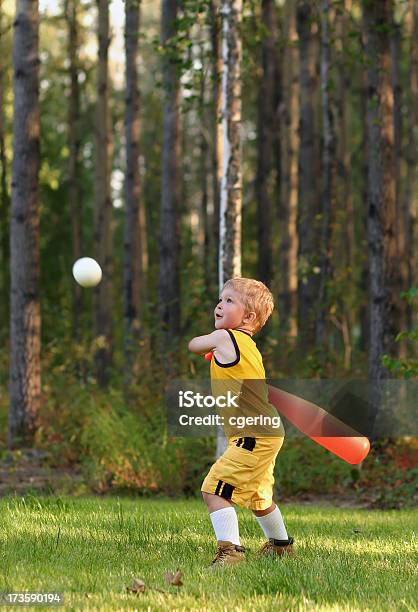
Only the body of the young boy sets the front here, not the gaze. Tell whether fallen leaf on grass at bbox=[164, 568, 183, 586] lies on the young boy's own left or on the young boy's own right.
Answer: on the young boy's own left

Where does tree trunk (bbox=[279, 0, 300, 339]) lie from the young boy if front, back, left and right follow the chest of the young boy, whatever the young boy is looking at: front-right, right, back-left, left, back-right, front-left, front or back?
right

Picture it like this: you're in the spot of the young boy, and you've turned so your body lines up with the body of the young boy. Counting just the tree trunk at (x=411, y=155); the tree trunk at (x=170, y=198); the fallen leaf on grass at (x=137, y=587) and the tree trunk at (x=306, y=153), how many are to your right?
3

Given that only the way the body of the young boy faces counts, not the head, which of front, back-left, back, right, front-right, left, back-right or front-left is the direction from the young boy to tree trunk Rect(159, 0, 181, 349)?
right

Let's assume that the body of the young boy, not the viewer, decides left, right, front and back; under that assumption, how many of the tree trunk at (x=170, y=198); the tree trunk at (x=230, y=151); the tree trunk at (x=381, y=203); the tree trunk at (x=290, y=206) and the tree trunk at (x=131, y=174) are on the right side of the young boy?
5

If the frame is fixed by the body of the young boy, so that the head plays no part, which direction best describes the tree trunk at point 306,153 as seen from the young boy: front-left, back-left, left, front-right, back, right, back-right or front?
right

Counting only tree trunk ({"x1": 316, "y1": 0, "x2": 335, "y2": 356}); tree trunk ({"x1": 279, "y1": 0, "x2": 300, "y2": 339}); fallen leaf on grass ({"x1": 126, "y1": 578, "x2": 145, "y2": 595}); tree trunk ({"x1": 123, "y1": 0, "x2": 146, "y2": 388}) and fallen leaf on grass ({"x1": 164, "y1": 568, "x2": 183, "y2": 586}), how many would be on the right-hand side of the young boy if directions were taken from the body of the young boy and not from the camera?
3

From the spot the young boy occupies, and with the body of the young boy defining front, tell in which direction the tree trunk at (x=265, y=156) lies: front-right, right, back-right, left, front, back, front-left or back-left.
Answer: right

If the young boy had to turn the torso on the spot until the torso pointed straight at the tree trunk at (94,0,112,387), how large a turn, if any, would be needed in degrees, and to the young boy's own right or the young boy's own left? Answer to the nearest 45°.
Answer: approximately 90° to the young boy's own right

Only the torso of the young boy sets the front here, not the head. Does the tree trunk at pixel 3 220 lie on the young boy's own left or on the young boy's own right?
on the young boy's own right

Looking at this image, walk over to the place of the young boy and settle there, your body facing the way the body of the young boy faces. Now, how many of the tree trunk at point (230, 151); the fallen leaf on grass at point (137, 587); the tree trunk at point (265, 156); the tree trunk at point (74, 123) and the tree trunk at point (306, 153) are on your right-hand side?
4

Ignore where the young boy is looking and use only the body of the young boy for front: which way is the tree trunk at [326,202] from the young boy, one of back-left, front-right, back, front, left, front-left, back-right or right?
right

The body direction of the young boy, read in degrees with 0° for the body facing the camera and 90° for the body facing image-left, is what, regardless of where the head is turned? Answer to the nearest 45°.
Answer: approximately 90°

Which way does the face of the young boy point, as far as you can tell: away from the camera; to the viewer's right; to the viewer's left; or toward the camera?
to the viewer's left

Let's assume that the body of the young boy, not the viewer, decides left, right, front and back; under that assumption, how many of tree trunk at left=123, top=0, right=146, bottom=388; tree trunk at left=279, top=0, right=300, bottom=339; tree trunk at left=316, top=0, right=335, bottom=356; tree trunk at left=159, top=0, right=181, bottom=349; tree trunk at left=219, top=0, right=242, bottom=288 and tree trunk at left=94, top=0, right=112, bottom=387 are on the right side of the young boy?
6

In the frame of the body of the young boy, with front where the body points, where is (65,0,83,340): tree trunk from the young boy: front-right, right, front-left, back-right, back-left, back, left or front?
right
